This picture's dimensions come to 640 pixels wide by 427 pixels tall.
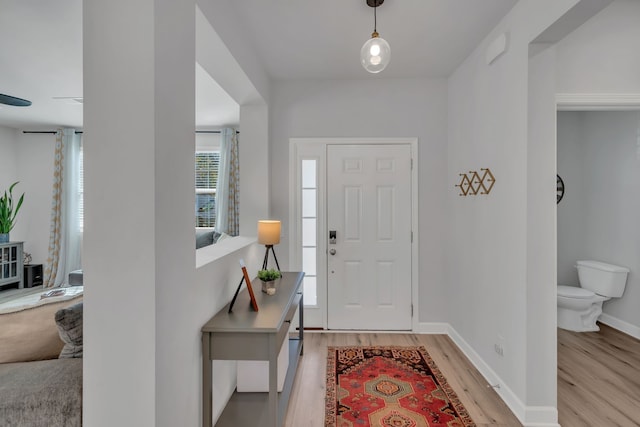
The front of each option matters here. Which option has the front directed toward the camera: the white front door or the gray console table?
the white front door

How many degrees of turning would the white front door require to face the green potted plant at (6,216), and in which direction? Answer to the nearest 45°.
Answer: approximately 90° to its right

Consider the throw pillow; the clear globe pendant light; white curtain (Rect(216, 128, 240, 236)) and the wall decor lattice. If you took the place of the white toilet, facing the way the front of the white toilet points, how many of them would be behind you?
0

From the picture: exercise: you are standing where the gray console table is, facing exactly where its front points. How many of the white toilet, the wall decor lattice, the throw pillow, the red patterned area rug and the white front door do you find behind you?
1

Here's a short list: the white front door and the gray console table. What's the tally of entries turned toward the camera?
1

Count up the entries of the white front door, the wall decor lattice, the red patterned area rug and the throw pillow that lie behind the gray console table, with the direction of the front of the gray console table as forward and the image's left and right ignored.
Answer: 1

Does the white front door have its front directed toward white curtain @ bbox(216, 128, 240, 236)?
no

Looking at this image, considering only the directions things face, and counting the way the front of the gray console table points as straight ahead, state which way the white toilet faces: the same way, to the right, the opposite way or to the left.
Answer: the opposite way

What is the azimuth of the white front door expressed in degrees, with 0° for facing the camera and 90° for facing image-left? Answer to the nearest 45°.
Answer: approximately 0°

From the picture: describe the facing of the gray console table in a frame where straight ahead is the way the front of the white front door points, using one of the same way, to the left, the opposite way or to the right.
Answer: to the left

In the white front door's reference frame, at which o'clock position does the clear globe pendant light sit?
The clear globe pendant light is roughly at 12 o'clock from the white front door.

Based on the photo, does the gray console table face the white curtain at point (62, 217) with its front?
no

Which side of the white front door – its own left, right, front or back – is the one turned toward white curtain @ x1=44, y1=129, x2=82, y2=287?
right

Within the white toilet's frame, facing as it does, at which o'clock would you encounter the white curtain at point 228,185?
The white curtain is roughly at 1 o'clock from the white toilet.

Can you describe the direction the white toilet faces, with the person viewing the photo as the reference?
facing the viewer and to the left of the viewer

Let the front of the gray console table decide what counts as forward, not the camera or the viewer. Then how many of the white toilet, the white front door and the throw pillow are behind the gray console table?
1

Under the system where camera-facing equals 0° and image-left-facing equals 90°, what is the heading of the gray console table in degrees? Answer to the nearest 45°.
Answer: approximately 270°

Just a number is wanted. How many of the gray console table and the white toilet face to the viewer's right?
1

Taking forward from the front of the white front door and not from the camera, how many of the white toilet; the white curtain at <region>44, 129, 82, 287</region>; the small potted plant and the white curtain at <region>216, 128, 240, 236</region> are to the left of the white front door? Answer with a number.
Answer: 1

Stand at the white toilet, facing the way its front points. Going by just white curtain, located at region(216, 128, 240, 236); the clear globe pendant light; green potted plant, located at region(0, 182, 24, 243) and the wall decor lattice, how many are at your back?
0
